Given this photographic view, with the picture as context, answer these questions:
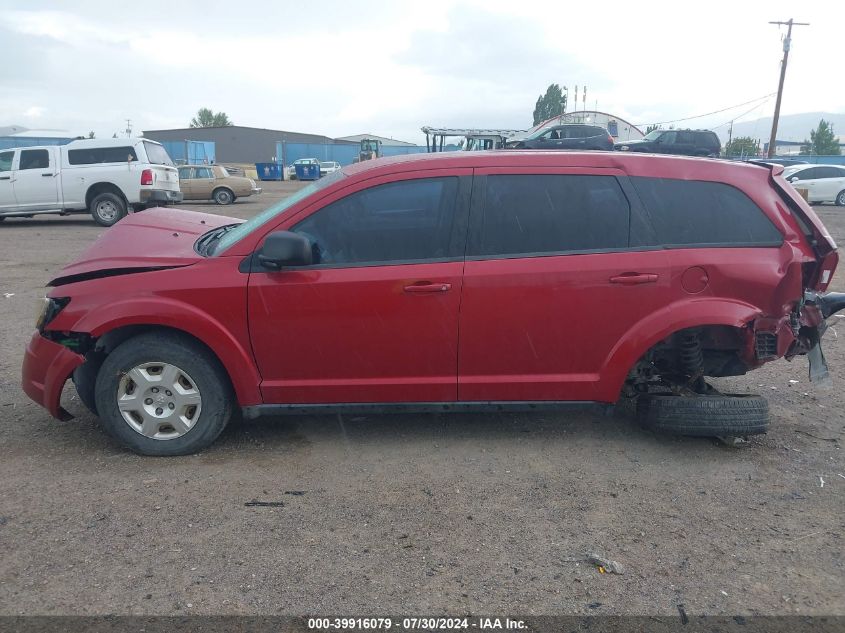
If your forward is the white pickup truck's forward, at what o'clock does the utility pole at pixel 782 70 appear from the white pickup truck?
The utility pole is roughly at 4 o'clock from the white pickup truck.

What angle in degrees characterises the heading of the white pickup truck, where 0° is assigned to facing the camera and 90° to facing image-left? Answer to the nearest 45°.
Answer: approximately 135°

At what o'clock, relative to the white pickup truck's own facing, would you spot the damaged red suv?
The damaged red suv is roughly at 7 o'clock from the white pickup truck.

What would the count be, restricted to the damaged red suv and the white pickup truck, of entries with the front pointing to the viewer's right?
0

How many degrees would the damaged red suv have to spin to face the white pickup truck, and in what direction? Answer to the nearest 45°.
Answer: approximately 45° to its right

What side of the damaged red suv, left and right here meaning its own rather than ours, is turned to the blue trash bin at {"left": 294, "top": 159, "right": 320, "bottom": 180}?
right

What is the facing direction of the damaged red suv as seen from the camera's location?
facing to the left of the viewer

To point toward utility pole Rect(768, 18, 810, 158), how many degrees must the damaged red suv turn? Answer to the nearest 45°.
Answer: approximately 135° to its right

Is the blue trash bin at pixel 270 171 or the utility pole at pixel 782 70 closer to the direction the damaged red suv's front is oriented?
the blue trash bin

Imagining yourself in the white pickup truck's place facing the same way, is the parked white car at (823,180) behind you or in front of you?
behind
